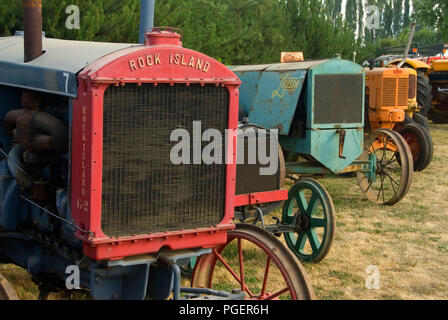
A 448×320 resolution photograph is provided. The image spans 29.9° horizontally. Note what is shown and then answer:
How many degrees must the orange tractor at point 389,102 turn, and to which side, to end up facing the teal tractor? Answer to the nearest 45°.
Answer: approximately 45° to its right
